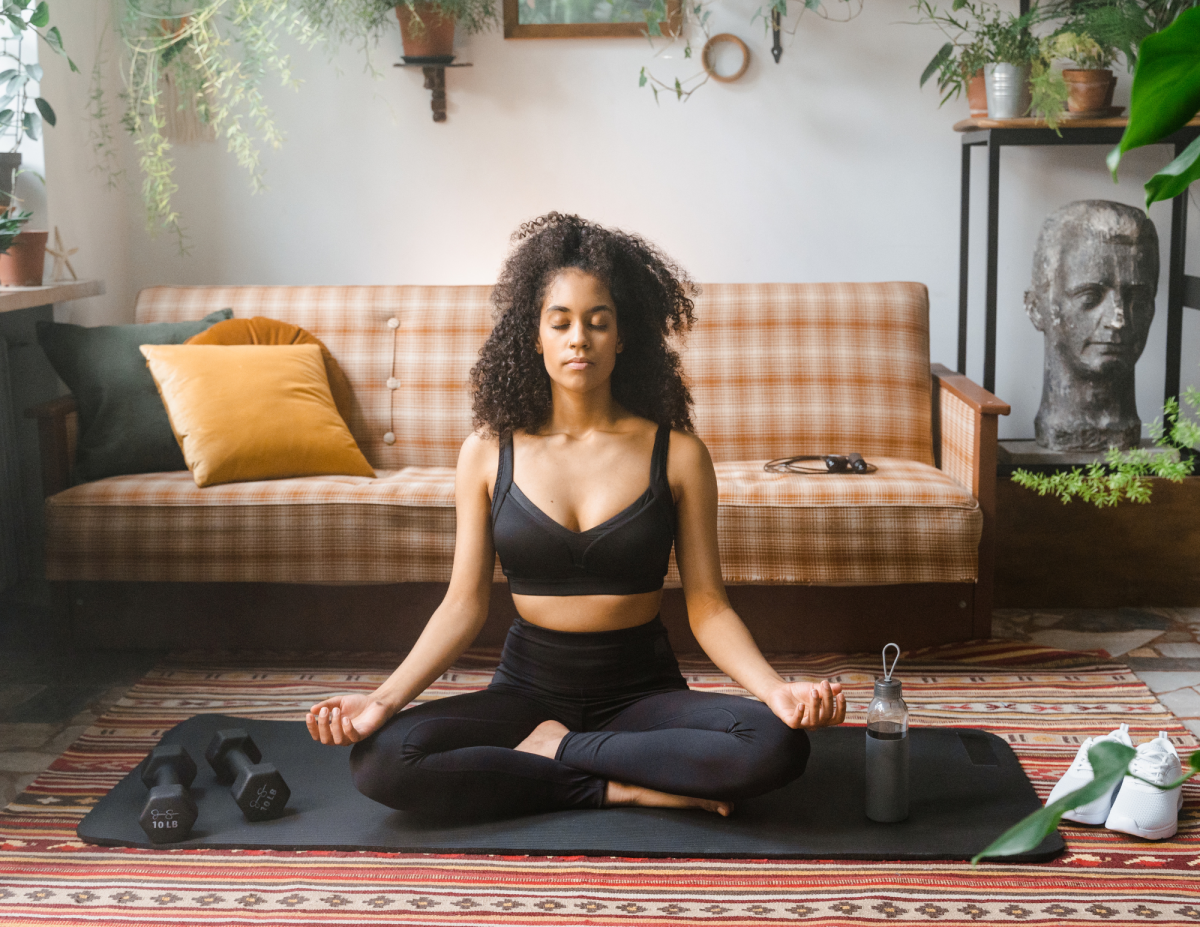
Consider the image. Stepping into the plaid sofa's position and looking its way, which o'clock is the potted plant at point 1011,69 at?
The potted plant is roughly at 8 o'clock from the plaid sofa.

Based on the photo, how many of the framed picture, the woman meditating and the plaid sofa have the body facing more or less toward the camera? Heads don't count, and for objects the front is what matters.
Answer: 3

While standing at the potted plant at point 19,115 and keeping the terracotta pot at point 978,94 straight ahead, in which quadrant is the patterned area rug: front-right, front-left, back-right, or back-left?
front-right

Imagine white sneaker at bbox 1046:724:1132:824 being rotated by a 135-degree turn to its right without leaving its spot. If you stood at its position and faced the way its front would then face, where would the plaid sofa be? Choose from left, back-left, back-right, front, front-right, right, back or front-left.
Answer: front-left

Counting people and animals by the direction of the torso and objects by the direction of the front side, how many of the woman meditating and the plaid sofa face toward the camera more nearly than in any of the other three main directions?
2

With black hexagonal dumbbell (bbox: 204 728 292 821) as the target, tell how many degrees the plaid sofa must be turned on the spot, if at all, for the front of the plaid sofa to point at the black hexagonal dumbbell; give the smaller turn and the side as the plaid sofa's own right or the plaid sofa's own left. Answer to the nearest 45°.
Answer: approximately 45° to the plaid sofa's own right

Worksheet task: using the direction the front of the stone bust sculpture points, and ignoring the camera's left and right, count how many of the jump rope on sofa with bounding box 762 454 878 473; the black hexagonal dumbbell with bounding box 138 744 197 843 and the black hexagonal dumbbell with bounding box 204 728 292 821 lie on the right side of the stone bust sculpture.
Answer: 3

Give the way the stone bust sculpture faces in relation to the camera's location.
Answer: facing the viewer and to the right of the viewer

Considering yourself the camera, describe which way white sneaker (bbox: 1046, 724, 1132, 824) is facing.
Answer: facing the viewer and to the left of the viewer

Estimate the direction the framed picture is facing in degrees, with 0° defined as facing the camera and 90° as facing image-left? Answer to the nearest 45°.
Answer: approximately 0°

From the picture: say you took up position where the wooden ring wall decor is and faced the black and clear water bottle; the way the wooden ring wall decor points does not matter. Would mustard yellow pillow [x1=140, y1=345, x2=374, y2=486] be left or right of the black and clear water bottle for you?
right

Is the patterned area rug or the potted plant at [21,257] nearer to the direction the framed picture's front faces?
the patterned area rug

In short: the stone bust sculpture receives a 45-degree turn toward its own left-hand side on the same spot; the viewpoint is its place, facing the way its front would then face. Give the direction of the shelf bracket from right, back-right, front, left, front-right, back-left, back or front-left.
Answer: back

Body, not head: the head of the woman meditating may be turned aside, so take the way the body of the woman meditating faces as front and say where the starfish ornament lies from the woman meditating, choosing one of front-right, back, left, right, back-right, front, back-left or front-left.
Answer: back-right

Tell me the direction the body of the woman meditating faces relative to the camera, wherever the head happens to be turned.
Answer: toward the camera
